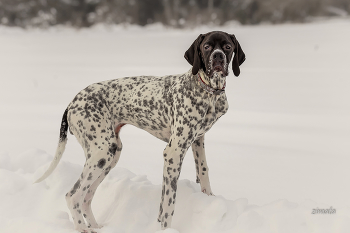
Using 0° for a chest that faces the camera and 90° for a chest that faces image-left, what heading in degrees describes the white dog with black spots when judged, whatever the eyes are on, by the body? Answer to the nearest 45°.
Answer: approximately 270°
